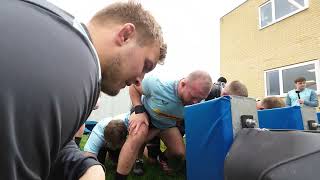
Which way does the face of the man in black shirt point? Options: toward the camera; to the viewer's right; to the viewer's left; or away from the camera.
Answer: to the viewer's right

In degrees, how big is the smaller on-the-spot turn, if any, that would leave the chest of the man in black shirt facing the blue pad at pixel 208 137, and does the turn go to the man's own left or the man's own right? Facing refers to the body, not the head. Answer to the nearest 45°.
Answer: approximately 45° to the man's own left

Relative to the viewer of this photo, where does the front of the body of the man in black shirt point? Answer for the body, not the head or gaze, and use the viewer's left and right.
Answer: facing to the right of the viewer
